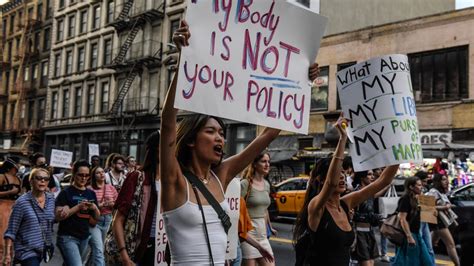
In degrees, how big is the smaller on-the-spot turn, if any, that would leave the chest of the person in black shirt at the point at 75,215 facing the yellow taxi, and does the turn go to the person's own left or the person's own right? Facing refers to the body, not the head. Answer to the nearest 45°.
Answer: approximately 90° to the person's own left

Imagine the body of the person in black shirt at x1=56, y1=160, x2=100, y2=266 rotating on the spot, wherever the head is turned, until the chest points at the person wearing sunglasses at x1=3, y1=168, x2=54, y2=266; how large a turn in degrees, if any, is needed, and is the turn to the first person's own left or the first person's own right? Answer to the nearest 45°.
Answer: approximately 90° to the first person's own right

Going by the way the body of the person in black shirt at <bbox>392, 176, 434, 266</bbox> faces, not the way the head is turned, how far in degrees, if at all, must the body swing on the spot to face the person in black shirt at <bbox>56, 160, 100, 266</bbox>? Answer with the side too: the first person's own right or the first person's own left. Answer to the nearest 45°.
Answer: approximately 135° to the first person's own right

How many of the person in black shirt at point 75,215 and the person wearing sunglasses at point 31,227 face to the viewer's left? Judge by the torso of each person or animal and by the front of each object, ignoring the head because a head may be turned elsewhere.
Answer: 0

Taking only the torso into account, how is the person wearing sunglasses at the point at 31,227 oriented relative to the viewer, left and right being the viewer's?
facing the viewer and to the right of the viewer

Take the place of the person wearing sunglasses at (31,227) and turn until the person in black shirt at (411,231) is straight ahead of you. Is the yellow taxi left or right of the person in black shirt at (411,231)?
left

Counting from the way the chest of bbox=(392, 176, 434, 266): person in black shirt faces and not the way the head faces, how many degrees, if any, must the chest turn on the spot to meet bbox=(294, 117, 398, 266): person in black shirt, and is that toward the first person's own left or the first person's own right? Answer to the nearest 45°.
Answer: approximately 90° to the first person's own right

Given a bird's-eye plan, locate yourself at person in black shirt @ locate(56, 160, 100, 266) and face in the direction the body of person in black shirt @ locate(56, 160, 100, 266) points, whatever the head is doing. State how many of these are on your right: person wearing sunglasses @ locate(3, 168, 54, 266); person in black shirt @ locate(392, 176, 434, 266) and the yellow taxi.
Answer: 1
